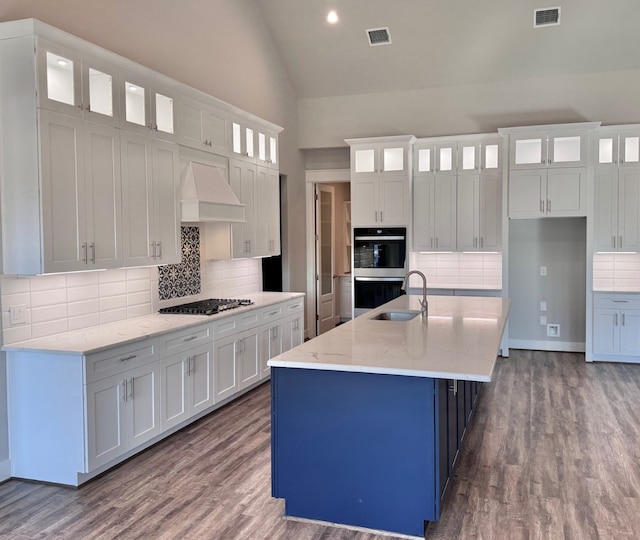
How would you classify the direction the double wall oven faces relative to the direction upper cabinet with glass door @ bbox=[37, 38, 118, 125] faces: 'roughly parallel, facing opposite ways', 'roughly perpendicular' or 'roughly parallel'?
roughly perpendicular

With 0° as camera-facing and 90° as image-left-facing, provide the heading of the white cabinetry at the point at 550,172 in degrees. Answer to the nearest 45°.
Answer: approximately 0°

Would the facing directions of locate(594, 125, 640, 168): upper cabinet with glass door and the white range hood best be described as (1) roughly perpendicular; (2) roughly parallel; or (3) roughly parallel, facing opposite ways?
roughly perpendicular

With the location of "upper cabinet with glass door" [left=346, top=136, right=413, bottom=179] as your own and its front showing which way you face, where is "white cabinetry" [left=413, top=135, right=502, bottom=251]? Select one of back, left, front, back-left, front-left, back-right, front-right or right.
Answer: left

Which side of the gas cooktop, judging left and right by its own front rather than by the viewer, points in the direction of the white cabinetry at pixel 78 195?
right

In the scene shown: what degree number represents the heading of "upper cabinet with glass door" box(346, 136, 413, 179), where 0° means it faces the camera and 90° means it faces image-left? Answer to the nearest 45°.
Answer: approximately 0°

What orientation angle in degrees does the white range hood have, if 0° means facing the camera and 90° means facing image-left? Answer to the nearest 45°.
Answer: approximately 315°

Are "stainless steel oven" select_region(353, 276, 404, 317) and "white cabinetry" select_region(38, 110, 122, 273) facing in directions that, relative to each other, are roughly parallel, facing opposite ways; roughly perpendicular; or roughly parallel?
roughly perpendicular

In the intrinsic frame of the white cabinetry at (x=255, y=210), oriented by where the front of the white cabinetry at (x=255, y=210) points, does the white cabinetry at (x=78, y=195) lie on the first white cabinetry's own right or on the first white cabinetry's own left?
on the first white cabinetry's own right
